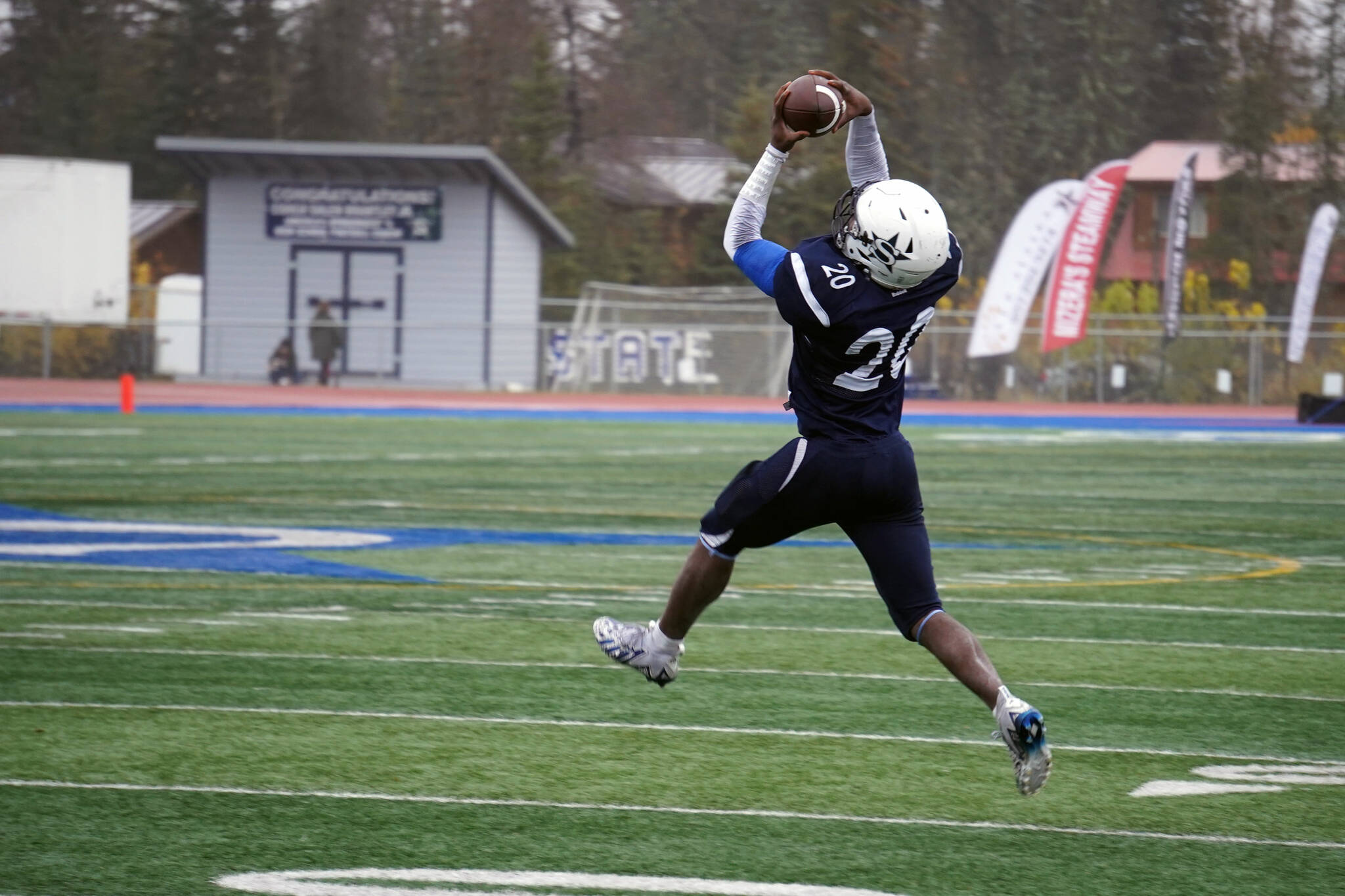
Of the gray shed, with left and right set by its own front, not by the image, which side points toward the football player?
front

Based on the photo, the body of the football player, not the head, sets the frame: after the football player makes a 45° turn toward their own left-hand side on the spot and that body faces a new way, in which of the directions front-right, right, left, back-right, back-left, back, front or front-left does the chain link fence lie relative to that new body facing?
right

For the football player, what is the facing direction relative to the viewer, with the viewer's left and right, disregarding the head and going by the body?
facing away from the viewer and to the left of the viewer

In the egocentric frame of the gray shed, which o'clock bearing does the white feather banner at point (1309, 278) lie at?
The white feather banner is roughly at 10 o'clock from the gray shed.

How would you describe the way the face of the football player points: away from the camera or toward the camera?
away from the camera

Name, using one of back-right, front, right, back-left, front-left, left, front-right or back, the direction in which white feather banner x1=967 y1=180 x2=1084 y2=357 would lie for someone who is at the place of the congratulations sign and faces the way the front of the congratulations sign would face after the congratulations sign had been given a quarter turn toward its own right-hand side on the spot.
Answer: back-left

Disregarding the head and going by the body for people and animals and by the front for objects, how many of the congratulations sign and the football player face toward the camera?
1

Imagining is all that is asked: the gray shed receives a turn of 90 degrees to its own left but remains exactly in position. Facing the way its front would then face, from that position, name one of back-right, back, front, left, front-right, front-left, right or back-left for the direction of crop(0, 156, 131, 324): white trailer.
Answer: back

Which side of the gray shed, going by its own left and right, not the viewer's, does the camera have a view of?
front

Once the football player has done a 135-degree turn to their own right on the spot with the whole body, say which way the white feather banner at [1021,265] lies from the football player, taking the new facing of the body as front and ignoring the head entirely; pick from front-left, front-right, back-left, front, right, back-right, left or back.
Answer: left

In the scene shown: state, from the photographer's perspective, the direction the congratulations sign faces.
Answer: facing the viewer
